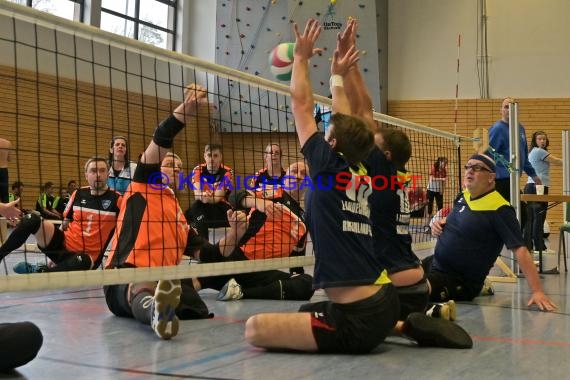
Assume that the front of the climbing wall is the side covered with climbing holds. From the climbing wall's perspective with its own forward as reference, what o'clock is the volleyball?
The volleyball is roughly at 12 o'clock from the climbing wall.

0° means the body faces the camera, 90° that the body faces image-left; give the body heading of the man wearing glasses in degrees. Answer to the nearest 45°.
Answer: approximately 45°

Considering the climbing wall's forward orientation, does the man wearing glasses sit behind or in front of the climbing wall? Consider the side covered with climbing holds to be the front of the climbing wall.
in front

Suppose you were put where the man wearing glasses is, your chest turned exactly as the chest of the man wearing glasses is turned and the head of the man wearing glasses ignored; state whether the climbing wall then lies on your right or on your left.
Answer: on your right

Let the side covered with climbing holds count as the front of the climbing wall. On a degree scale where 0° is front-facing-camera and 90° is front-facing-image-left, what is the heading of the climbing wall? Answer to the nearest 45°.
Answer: approximately 0°

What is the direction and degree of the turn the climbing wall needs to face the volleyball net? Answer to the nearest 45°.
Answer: approximately 45° to its right
